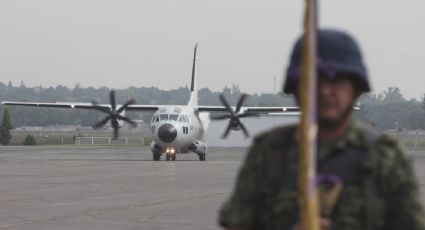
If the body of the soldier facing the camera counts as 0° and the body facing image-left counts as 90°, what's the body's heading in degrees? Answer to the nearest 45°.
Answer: approximately 0°
